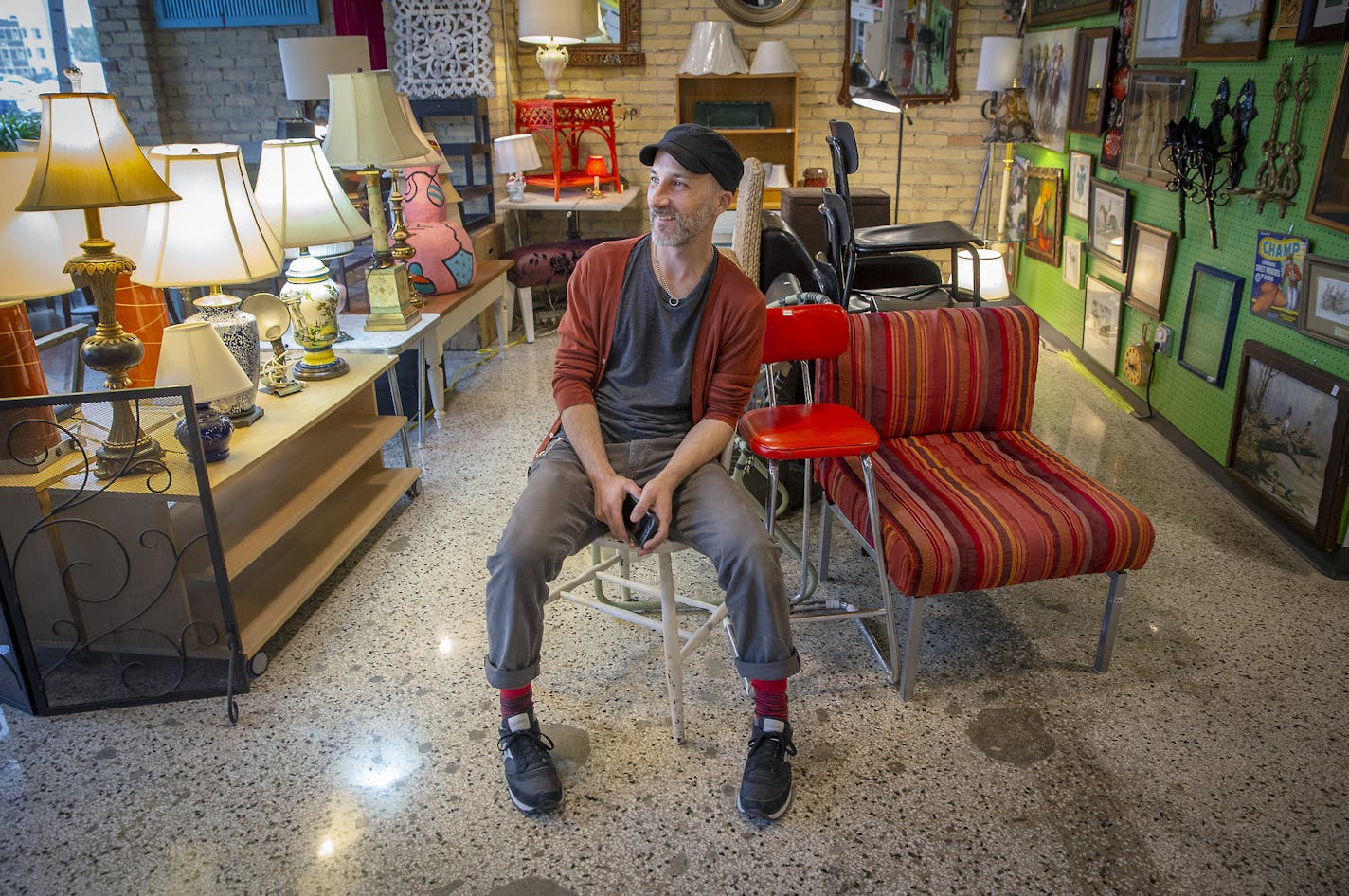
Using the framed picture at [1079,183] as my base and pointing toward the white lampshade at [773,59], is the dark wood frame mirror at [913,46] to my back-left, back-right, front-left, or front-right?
front-right

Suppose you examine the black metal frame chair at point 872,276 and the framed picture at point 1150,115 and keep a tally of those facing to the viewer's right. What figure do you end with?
1

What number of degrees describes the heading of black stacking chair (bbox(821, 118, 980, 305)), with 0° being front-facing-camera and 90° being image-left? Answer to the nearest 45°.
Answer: approximately 270°

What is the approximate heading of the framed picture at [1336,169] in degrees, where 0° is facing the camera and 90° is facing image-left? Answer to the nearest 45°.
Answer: approximately 45°

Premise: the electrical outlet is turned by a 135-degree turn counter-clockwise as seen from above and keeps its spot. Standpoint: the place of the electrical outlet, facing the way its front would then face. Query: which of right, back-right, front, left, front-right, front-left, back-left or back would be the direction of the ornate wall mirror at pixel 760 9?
back-left

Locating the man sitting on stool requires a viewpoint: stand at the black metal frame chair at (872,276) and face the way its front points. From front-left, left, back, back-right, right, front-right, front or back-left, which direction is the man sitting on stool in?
right

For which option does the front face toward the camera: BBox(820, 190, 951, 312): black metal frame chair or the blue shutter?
the blue shutter

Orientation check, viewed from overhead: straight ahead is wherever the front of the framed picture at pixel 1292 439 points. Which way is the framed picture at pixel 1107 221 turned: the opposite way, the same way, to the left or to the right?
the same way

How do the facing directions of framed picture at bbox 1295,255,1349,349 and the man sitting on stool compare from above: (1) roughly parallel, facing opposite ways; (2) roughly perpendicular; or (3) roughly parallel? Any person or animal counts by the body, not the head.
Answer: roughly perpendicular

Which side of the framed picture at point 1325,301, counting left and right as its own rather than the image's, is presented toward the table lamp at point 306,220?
front

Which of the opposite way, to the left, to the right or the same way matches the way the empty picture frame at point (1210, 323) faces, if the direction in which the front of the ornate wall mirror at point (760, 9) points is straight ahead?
to the right

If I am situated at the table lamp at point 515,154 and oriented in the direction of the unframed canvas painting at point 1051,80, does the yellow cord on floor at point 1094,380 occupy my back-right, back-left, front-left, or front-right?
front-right

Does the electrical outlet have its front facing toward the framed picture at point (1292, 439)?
no

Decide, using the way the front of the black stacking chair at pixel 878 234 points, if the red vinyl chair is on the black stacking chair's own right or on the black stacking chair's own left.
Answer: on the black stacking chair's own right

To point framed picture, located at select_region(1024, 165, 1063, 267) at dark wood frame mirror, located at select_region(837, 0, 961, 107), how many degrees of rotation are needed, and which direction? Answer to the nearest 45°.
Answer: approximately 90° to its right

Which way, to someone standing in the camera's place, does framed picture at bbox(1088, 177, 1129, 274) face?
facing the viewer and to the left of the viewer

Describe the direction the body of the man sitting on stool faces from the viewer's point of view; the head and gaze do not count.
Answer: toward the camera

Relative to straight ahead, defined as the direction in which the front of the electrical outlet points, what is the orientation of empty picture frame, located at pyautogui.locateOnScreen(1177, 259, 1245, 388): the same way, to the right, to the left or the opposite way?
the same way

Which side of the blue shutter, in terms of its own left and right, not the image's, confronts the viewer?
front

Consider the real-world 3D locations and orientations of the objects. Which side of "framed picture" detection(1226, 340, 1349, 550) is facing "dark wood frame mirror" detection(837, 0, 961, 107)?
right

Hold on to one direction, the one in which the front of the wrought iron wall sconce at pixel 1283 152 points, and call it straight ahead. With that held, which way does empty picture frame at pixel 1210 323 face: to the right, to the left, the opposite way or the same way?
the same way
